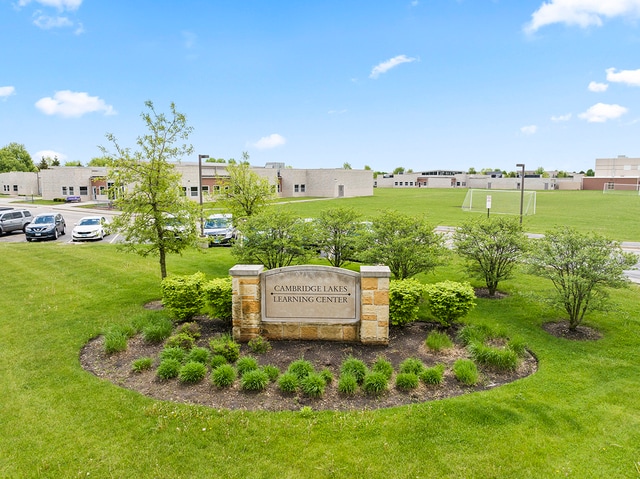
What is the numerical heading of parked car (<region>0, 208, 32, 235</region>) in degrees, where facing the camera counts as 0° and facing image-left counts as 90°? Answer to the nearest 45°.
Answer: approximately 45°

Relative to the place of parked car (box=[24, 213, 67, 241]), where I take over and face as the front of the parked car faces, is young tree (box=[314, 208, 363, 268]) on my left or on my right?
on my left

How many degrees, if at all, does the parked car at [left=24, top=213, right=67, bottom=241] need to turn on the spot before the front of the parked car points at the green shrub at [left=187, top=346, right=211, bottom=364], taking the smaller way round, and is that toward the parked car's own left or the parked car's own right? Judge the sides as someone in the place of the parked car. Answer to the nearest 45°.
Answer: approximately 45° to the parked car's own left

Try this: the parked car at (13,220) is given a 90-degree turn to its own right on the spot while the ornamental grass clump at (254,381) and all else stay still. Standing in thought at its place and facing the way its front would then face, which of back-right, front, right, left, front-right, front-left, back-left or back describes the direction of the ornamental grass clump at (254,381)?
back-left

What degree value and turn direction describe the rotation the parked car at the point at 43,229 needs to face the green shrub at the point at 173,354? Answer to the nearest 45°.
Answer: approximately 45° to its left

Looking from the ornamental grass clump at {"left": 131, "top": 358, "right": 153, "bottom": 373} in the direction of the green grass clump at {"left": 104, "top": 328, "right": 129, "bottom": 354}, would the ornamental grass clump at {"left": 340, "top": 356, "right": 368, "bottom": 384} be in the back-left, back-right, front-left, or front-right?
back-right

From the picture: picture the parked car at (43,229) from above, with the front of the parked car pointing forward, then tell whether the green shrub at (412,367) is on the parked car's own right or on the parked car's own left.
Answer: on the parked car's own left

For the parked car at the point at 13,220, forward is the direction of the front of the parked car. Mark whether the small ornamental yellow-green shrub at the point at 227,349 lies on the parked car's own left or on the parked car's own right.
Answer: on the parked car's own left

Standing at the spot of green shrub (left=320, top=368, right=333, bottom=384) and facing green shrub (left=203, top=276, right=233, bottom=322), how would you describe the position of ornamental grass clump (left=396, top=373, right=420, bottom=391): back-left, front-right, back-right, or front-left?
back-right

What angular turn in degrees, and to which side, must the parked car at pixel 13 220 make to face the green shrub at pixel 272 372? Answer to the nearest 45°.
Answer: approximately 45° to its left

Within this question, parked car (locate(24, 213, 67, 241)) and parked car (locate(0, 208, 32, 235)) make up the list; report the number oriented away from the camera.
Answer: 0

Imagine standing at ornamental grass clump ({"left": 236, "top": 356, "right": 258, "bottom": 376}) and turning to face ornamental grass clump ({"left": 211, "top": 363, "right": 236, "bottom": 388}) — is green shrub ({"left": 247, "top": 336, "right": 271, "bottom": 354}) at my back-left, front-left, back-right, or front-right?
back-right

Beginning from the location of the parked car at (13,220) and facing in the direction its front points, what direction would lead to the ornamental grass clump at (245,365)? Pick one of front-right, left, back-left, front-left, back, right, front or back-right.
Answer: front-left

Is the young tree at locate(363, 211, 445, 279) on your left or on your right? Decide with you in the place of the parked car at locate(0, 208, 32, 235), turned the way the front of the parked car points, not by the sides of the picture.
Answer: on your left

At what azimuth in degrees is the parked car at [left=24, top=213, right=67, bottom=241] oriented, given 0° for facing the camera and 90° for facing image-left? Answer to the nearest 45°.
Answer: approximately 45°
